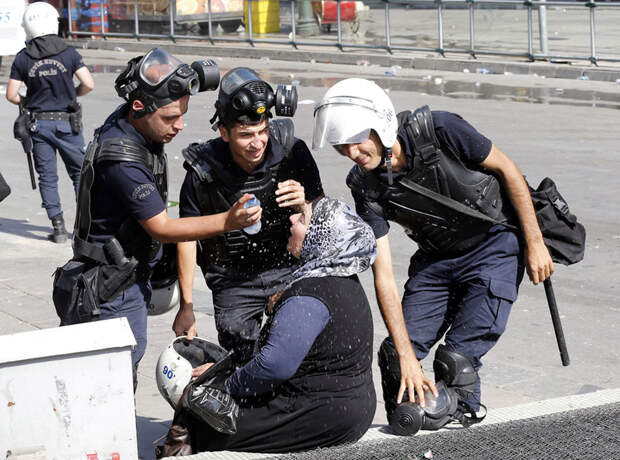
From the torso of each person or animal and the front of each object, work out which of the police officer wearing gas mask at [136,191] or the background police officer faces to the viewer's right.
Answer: the police officer wearing gas mask

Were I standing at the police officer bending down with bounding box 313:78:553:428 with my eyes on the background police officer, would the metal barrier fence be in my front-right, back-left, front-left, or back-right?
front-right

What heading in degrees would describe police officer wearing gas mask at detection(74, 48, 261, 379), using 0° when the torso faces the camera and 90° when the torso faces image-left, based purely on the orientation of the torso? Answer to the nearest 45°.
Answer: approximately 270°

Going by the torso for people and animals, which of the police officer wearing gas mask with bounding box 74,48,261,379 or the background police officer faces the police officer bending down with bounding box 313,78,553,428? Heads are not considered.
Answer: the police officer wearing gas mask

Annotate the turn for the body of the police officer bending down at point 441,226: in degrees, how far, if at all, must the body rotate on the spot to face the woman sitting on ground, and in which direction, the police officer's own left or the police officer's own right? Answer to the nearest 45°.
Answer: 0° — they already face them

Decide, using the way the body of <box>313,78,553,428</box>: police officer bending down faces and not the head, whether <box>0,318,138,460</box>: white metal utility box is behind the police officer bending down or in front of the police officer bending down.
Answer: in front

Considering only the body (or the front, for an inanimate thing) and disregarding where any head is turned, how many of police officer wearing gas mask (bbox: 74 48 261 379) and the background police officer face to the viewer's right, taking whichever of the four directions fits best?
1

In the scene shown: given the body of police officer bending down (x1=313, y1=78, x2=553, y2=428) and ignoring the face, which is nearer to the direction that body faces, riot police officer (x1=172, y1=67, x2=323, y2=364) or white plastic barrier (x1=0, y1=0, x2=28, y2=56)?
the riot police officer

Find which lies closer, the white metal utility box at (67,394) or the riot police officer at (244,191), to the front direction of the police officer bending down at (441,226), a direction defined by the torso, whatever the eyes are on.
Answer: the white metal utility box

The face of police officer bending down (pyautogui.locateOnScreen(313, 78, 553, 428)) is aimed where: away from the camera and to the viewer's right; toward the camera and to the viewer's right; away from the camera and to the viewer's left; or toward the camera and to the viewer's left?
toward the camera and to the viewer's left

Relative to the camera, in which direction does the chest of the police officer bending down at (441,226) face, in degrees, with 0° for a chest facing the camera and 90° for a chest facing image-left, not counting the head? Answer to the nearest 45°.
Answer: approximately 45°
